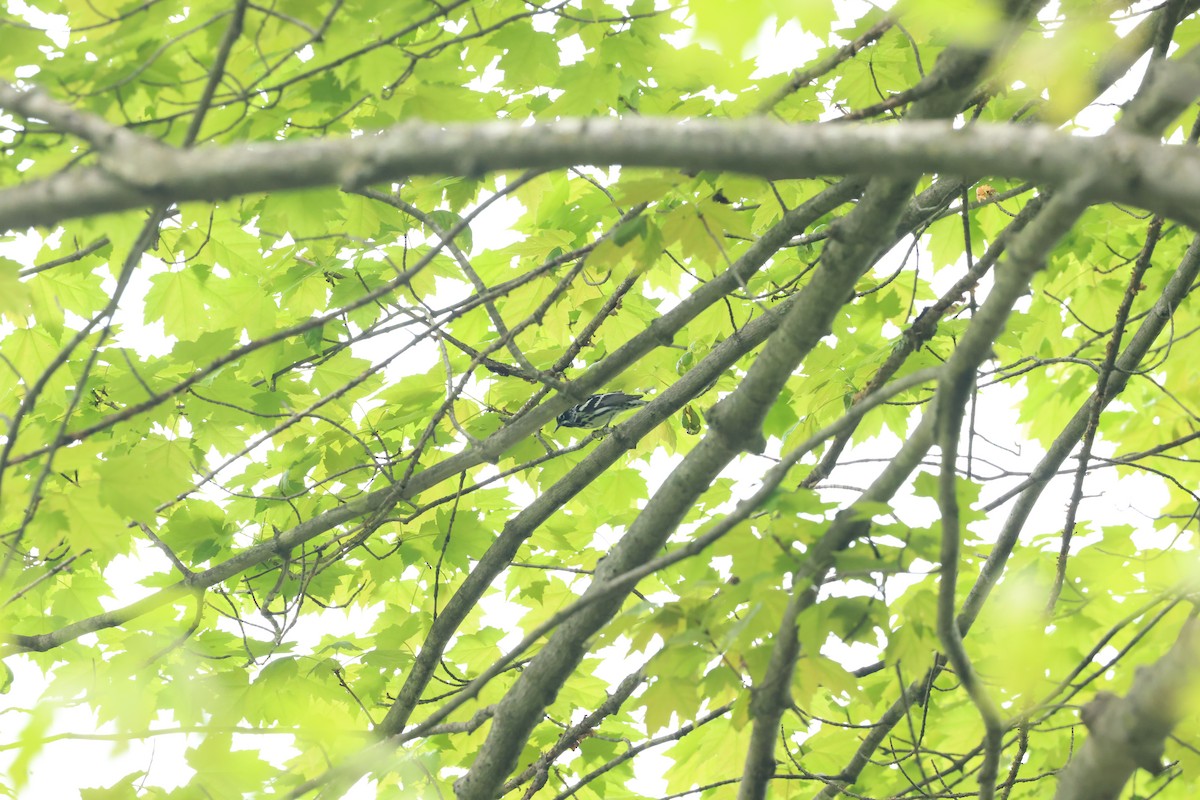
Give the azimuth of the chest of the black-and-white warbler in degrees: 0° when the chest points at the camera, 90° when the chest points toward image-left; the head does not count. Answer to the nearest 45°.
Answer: approximately 90°
